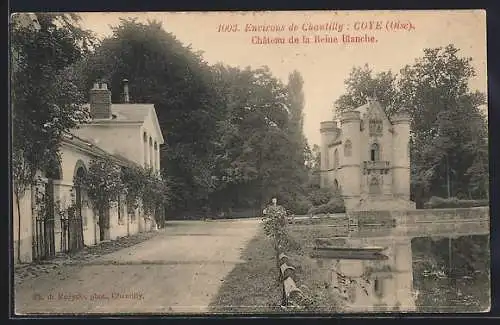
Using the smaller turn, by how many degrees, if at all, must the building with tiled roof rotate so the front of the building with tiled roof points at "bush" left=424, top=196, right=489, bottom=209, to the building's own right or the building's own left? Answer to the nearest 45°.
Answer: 0° — it already faces it

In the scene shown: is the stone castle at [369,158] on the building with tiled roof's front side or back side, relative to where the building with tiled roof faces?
on the front side

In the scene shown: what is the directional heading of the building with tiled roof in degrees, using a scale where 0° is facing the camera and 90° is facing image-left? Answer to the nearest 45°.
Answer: approximately 270°
